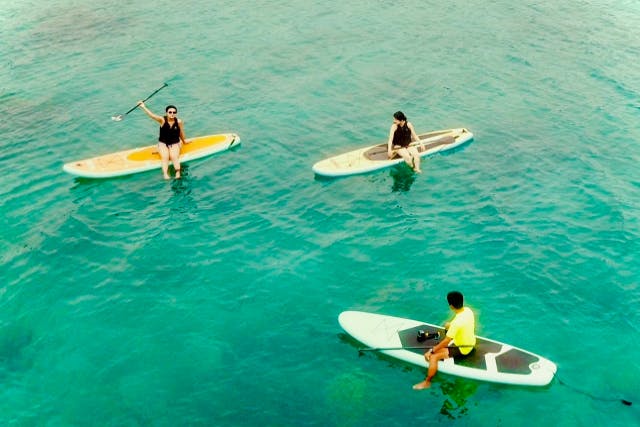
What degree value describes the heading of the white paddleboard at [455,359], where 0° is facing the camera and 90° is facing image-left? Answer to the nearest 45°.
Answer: approximately 135°

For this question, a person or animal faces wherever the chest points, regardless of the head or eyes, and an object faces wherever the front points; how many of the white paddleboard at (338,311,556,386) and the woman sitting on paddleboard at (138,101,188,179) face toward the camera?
1

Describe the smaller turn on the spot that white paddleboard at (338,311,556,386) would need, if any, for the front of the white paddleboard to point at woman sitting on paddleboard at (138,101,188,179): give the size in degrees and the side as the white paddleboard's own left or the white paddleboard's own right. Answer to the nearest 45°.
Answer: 0° — it already faces them

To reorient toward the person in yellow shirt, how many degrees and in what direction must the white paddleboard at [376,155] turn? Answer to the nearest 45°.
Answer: approximately 45° to its left

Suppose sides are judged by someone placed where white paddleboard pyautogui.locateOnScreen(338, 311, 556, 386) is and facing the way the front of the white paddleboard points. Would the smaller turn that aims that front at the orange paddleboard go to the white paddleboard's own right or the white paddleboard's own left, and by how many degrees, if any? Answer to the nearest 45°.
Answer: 0° — it already faces it

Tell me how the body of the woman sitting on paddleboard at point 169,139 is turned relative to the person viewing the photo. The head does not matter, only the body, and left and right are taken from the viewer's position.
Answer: facing the viewer

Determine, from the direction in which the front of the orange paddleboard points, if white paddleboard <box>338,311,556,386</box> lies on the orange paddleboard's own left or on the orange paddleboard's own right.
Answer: on the orange paddleboard's own left

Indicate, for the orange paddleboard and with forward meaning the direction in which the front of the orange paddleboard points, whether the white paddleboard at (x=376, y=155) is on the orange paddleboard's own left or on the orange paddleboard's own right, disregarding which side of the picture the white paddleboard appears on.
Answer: on the orange paddleboard's own left

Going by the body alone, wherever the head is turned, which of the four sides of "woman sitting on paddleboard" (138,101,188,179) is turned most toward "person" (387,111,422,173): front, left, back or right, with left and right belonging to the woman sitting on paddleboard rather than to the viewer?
left

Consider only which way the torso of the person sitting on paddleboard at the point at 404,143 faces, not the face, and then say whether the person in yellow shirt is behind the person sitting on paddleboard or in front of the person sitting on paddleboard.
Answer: in front

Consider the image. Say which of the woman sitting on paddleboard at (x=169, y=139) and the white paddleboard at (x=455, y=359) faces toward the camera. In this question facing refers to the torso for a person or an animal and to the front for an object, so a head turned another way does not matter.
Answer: the woman sitting on paddleboard

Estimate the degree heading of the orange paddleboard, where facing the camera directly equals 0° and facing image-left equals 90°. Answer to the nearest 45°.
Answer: approximately 45°

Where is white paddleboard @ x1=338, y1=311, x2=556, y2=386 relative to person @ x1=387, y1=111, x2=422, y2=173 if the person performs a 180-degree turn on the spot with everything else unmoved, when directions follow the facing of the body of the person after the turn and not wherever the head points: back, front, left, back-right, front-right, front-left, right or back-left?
back-left

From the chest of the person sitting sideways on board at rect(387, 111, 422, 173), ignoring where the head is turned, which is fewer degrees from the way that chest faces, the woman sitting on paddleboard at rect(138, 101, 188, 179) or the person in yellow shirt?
the person in yellow shirt
